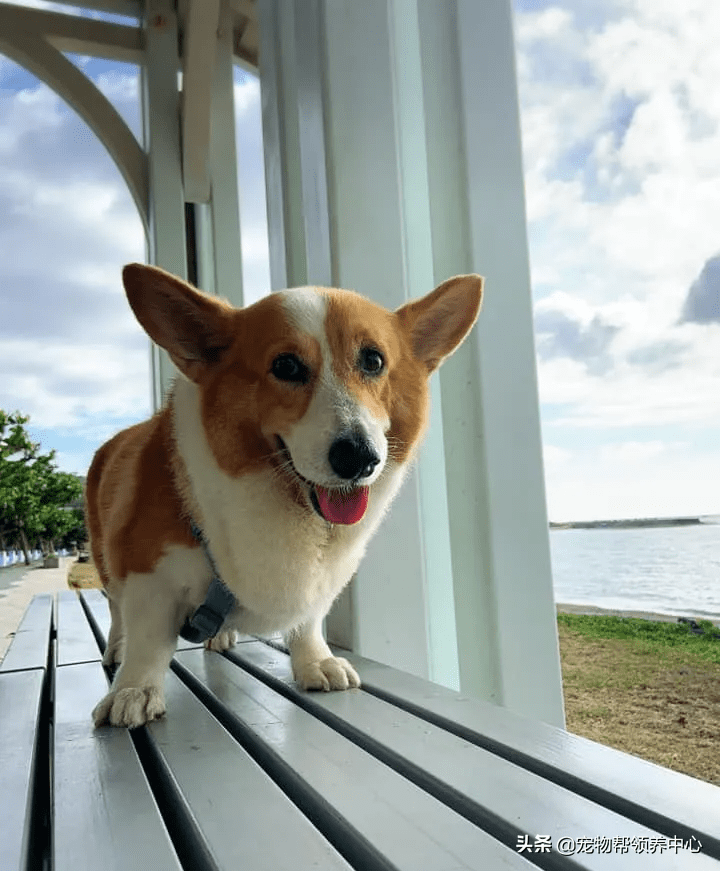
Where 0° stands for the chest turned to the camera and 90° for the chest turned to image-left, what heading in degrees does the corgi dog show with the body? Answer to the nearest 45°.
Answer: approximately 315°

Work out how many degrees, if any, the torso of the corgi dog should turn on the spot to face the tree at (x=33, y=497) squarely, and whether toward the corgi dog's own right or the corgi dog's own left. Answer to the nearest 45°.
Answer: approximately 135° to the corgi dog's own left
